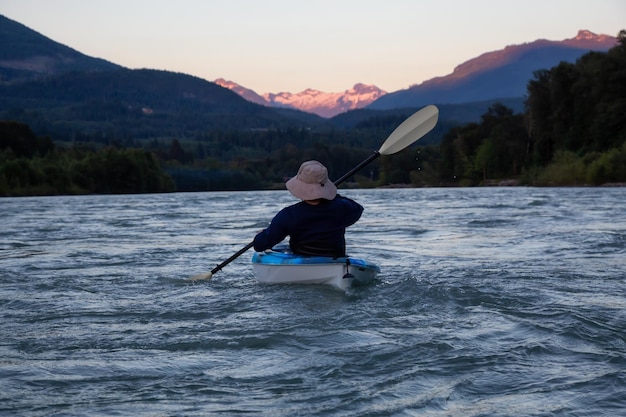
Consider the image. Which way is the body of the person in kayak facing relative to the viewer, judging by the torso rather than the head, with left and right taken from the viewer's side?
facing away from the viewer

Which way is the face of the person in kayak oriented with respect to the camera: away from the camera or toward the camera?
away from the camera
